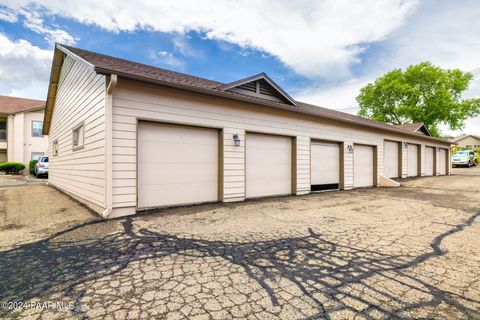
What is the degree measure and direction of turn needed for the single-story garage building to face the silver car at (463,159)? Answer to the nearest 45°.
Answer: approximately 90° to its left

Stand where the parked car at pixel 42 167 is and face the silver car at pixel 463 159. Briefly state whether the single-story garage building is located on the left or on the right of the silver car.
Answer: right

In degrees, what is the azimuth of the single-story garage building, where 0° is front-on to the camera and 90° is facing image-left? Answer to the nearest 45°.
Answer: approximately 315°

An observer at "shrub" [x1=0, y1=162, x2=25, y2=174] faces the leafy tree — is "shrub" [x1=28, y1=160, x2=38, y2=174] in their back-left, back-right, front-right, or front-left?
front-right

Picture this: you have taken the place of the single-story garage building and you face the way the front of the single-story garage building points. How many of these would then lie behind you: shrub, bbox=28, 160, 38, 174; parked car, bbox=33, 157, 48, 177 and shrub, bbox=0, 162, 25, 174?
3

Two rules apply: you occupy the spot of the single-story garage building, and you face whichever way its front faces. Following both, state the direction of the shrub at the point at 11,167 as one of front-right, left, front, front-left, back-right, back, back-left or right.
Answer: back

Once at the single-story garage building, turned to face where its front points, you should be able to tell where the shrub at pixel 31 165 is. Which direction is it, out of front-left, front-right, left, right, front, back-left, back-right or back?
back

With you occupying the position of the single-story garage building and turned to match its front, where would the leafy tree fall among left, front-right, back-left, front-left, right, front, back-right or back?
left
